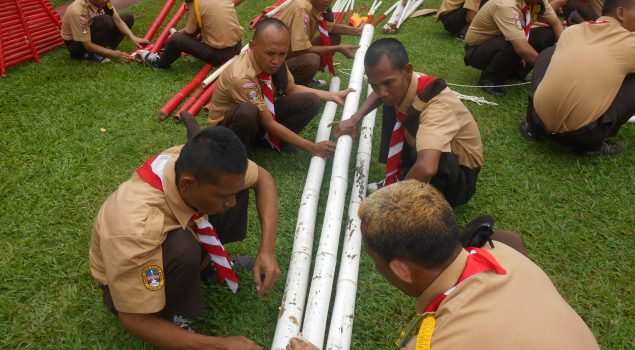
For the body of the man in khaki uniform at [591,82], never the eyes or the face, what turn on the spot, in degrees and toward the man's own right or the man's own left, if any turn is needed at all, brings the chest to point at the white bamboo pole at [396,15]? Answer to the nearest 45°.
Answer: approximately 90° to the man's own left

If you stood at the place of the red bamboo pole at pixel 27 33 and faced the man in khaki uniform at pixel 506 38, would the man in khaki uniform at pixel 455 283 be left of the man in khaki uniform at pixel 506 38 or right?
right

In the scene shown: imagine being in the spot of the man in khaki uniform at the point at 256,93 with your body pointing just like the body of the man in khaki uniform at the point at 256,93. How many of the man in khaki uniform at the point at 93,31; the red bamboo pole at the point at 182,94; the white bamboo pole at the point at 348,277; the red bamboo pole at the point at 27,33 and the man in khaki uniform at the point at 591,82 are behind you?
3

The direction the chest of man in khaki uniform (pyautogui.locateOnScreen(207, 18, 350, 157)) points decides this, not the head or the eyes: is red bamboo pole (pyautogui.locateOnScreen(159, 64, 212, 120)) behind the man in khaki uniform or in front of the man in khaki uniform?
behind

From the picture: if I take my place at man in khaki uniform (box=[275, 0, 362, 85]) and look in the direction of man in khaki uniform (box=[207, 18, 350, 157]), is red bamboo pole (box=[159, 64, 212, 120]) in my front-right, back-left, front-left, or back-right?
front-right

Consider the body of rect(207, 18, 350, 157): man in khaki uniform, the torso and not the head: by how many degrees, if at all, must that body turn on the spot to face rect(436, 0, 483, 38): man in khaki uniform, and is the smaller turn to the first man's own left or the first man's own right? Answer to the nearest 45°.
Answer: approximately 90° to the first man's own left

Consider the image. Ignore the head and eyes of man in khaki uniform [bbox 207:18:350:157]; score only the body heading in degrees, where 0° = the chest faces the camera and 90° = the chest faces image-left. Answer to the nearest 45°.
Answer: approximately 315°

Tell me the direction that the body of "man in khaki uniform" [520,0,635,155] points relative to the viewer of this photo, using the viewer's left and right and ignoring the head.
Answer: facing away from the viewer and to the right of the viewer

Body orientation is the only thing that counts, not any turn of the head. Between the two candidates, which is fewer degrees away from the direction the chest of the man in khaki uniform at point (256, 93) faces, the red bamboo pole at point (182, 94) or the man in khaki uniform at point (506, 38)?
the man in khaki uniform

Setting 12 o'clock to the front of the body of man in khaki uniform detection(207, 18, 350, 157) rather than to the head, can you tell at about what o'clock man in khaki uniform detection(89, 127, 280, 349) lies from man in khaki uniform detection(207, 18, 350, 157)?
man in khaki uniform detection(89, 127, 280, 349) is roughly at 2 o'clock from man in khaki uniform detection(207, 18, 350, 157).

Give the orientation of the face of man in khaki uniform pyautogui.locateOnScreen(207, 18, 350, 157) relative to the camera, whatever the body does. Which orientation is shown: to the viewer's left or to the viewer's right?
to the viewer's right

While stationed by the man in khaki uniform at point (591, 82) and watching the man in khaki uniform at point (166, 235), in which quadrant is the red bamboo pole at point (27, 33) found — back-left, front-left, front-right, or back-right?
front-right

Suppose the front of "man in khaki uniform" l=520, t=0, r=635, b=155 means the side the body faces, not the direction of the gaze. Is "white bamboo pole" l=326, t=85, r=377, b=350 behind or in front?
behind

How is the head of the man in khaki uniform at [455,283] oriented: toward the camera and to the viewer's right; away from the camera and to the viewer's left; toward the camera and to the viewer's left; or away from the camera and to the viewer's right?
away from the camera and to the viewer's left

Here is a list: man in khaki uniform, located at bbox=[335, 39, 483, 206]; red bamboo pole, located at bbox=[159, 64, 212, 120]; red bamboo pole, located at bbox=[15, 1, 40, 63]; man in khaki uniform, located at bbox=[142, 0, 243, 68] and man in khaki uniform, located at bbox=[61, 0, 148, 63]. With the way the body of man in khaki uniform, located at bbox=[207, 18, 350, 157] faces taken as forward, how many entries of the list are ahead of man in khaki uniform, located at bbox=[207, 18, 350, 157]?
1

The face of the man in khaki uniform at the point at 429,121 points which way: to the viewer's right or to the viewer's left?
to the viewer's left
